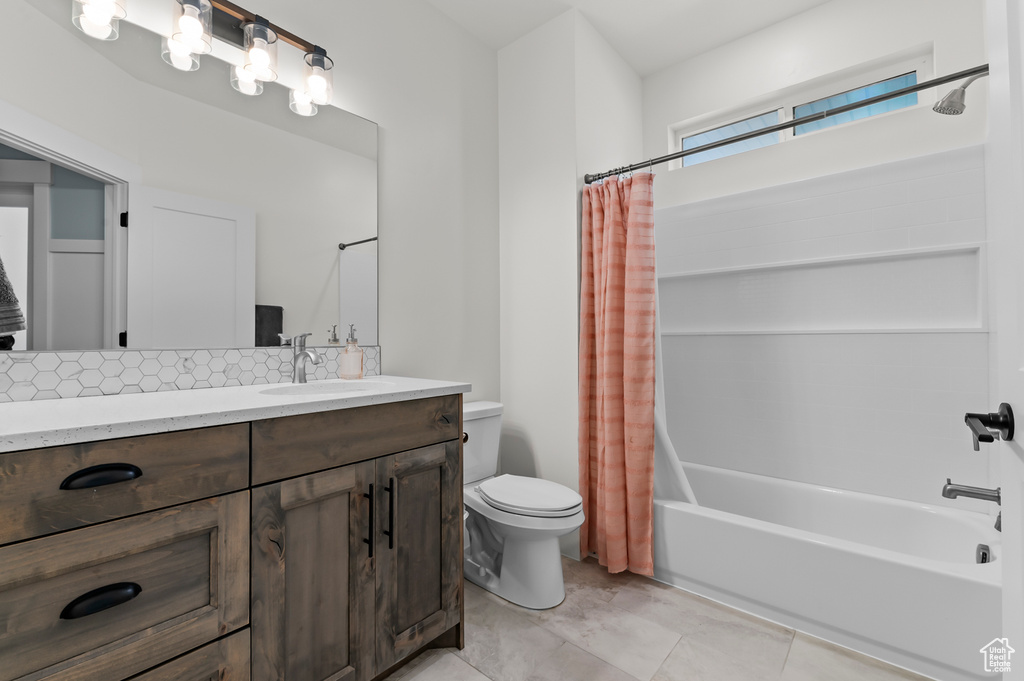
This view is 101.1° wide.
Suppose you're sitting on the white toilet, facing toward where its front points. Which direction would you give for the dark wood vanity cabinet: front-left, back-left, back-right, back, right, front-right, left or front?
right

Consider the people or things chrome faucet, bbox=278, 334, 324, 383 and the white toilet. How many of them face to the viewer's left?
0

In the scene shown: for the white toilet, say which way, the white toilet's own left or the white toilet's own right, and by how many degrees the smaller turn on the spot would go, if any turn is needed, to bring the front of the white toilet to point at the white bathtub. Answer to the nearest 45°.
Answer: approximately 45° to the white toilet's own left

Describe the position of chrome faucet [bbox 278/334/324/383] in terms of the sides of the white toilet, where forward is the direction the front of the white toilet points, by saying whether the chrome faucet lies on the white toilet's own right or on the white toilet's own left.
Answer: on the white toilet's own right

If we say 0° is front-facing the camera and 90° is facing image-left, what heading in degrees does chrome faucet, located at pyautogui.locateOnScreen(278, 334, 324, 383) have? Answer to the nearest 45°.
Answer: approximately 315°

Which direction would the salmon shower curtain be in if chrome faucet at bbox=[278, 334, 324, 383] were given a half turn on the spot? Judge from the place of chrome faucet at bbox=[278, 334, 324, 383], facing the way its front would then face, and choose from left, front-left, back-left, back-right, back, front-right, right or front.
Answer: back-right

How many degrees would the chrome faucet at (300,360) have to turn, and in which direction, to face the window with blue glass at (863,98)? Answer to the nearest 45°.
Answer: approximately 45° to its left

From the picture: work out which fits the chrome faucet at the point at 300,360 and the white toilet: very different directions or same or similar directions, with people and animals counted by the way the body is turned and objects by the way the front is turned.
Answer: same or similar directions

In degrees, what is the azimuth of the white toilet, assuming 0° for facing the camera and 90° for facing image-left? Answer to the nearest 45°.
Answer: approximately 315°
